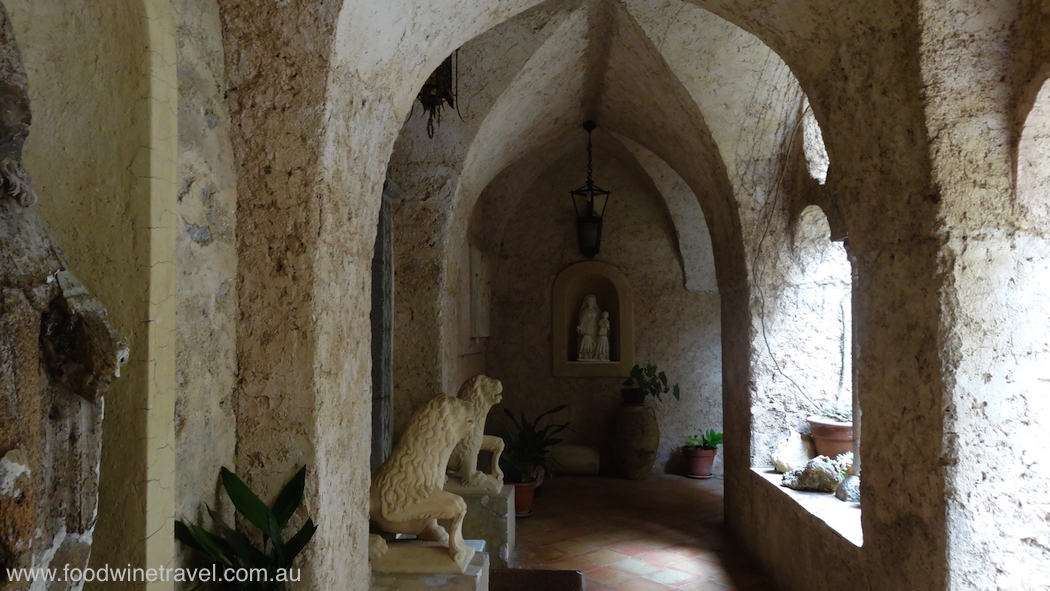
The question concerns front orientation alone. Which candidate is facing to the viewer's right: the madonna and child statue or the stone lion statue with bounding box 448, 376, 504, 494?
the stone lion statue

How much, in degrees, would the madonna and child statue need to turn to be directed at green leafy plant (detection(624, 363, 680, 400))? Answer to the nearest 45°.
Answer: approximately 45° to its left

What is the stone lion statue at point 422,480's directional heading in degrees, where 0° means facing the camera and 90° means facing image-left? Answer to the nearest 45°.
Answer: approximately 270°

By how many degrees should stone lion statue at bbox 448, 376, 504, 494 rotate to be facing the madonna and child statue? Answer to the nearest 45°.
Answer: approximately 90° to its left

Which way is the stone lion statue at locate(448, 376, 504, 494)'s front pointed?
to the viewer's right
